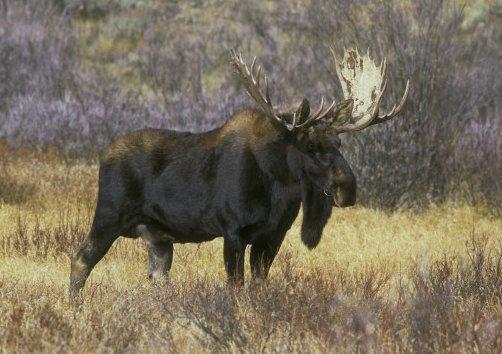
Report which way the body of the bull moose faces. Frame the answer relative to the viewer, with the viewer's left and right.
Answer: facing to the right of the viewer
